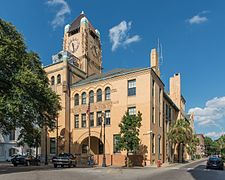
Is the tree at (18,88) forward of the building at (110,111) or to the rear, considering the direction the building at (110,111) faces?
forward

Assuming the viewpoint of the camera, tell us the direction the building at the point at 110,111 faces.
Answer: facing the viewer and to the left of the viewer
